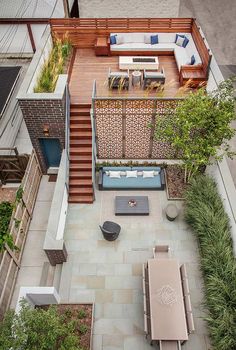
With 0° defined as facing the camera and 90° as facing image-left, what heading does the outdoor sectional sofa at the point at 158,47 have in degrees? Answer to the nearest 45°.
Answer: approximately 0°

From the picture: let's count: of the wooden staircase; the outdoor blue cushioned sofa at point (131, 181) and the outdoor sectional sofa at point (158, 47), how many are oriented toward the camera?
3

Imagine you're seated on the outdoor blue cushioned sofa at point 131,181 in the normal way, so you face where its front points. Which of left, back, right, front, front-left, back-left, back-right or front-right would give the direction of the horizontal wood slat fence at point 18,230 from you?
right

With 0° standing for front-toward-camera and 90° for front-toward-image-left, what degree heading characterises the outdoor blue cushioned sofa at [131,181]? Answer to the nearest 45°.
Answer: approximately 0°
